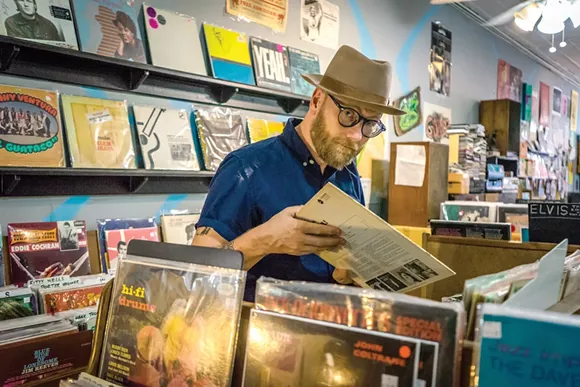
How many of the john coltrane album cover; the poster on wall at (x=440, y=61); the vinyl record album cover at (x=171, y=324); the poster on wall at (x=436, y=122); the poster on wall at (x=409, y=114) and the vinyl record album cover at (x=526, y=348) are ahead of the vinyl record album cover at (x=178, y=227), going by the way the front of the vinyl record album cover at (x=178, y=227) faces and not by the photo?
3

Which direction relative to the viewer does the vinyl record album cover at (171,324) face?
toward the camera

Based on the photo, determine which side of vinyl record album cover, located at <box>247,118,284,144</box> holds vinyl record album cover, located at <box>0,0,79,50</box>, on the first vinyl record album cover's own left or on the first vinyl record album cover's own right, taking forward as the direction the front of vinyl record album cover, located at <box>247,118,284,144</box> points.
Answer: on the first vinyl record album cover's own right

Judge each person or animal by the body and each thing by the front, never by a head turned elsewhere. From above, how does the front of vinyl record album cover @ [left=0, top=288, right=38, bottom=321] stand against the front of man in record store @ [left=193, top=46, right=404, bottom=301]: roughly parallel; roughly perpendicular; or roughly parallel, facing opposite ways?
roughly parallel

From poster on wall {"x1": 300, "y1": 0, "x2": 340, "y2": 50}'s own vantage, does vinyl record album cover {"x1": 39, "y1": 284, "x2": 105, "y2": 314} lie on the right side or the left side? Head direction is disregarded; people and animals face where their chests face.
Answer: on its right

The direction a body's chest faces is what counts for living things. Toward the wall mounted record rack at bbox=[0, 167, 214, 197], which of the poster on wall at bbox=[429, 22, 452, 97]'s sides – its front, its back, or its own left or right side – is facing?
right

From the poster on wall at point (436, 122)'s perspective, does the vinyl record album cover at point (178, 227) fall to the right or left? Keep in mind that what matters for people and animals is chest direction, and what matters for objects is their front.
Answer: on its right

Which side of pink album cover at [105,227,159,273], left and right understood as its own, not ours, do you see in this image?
front

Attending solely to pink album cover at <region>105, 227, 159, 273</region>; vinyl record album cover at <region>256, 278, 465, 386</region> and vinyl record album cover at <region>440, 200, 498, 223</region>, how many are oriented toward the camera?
3

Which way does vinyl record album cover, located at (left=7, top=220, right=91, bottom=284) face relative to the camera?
toward the camera

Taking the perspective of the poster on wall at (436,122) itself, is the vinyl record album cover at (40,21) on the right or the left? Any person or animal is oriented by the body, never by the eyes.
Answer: on its right

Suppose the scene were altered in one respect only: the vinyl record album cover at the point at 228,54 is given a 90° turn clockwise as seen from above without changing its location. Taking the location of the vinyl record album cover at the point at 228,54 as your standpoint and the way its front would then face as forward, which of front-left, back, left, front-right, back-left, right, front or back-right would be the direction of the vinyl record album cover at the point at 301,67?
back

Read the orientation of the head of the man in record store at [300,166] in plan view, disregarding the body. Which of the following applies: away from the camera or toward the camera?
toward the camera

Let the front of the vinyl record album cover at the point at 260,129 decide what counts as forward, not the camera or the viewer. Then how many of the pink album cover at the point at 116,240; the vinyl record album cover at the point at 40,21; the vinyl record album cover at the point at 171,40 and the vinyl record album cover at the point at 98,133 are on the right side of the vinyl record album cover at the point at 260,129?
4
